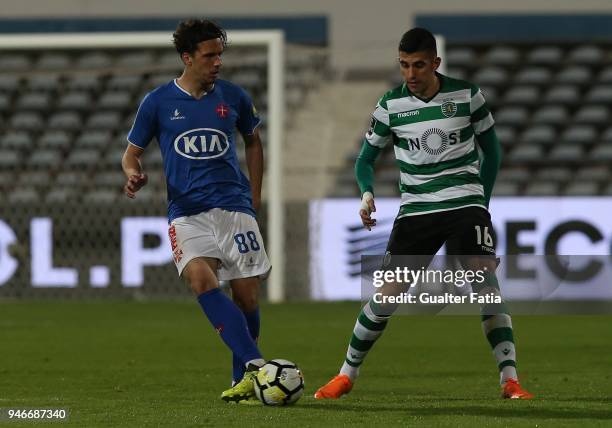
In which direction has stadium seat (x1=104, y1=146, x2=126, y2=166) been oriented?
toward the camera

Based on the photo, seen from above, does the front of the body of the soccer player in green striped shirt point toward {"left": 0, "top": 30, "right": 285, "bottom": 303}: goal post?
no

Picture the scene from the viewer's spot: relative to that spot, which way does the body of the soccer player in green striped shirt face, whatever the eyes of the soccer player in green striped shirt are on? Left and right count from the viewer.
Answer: facing the viewer

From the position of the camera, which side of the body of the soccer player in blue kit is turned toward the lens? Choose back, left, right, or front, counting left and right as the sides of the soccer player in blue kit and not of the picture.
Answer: front

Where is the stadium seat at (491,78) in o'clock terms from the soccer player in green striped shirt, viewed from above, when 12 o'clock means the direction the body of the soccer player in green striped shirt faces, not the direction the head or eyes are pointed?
The stadium seat is roughly at 6 o'clock from the soccer player in green striped shirt.

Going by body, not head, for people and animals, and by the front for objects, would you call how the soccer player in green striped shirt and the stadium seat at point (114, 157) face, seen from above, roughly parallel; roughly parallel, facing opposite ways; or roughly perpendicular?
roughly parallel

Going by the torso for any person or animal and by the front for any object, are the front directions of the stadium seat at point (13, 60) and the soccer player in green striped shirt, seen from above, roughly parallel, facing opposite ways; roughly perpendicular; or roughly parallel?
roughly parallel

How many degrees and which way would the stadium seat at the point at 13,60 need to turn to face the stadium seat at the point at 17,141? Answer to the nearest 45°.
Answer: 0° — it already faces it

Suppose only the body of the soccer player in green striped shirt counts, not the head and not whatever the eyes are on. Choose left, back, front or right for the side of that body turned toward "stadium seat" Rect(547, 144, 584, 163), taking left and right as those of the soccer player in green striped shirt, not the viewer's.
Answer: back

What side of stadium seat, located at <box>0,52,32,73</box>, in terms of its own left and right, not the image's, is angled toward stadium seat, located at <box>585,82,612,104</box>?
left

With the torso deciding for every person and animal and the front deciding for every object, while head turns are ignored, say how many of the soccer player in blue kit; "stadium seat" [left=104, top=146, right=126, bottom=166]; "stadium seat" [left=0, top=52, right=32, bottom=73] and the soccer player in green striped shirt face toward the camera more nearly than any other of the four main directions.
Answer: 4

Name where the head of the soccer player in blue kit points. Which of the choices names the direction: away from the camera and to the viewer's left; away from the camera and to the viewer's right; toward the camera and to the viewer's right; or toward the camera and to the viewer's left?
toward the camera and to the viewer's right

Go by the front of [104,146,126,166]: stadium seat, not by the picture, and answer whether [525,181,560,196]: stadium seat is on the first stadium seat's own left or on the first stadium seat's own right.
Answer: on the first stadium seat's own left

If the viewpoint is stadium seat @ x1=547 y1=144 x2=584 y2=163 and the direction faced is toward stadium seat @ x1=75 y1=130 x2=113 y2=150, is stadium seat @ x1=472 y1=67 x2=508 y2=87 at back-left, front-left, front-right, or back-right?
front-right

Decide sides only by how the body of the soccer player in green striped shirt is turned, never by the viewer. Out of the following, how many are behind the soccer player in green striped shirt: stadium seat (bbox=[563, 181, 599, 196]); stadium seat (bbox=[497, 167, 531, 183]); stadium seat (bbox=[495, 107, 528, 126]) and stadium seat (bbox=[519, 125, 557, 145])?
4

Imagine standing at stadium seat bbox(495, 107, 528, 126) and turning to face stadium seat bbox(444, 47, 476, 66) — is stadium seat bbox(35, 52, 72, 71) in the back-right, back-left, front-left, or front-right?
front-left

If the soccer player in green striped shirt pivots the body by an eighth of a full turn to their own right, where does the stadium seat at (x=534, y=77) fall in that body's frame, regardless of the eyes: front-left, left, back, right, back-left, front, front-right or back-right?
back-right
